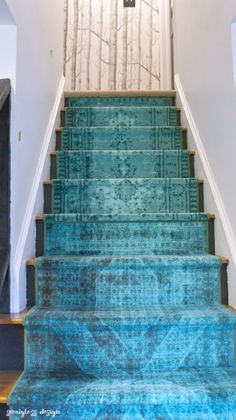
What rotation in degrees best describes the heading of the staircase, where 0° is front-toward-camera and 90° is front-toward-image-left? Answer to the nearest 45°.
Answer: approximately 0°
